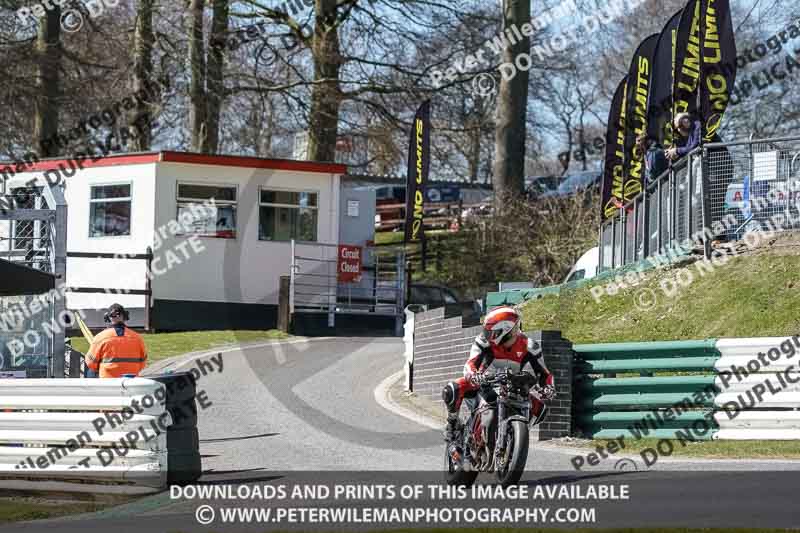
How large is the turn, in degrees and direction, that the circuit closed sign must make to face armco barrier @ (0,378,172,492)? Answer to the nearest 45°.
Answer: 0° — it already faces it

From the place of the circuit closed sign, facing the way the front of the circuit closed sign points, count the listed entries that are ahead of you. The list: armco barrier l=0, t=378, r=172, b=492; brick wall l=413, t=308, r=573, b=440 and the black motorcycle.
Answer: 3

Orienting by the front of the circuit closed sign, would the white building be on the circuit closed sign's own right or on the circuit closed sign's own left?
on the circuit closed sign's own right

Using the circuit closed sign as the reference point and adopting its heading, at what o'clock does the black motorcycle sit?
The black motorcycle is roughly at 12 o'clock from the circuit closed sign.

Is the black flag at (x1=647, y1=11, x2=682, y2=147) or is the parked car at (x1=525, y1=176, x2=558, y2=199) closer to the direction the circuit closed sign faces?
the black flag

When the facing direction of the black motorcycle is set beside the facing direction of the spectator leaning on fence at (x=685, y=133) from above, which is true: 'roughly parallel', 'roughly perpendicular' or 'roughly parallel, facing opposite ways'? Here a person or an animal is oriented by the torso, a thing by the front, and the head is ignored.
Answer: roughly perpendicular
